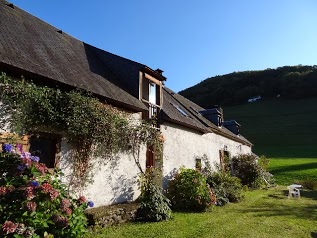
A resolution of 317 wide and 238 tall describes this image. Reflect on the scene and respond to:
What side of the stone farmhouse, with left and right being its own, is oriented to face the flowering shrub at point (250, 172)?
left

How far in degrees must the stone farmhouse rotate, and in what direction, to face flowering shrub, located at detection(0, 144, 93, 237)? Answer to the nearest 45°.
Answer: approximately 45° to its right

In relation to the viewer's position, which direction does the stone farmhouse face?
facing the viewer and to the right of the viewer

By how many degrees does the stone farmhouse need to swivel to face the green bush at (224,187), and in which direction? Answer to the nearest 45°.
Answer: approximately 90° to its left
